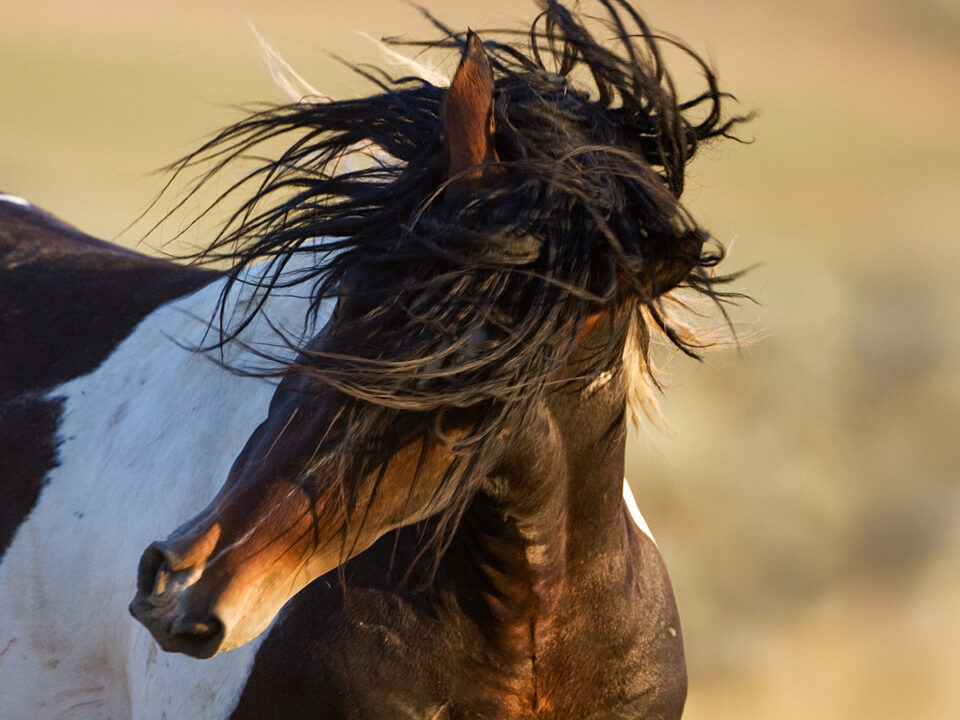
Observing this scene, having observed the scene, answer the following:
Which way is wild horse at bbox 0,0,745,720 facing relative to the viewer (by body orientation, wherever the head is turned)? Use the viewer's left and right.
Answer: facing the viewer and to the right of the viewer
